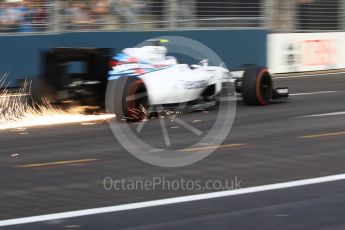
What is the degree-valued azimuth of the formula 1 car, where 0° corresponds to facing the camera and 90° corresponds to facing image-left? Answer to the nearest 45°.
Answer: approximately 225°

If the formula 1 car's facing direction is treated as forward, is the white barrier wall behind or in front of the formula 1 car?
in front
